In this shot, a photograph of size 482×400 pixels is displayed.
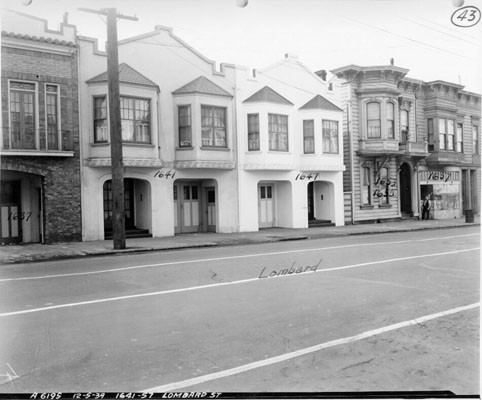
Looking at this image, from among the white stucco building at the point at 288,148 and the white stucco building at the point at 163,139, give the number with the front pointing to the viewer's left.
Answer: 0

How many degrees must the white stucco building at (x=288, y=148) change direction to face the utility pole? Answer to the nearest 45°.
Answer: approximately 90° to its right

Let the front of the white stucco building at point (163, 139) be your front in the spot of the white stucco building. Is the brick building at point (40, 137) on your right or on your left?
on your right

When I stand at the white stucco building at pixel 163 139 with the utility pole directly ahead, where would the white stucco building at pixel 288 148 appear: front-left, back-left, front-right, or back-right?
back-left

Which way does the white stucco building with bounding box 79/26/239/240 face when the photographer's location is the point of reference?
facing the viewer and to the right of the viewer

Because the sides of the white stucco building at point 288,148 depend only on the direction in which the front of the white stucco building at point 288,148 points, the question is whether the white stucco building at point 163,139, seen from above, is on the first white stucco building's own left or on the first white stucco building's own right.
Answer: on the first white stucco building's own right
